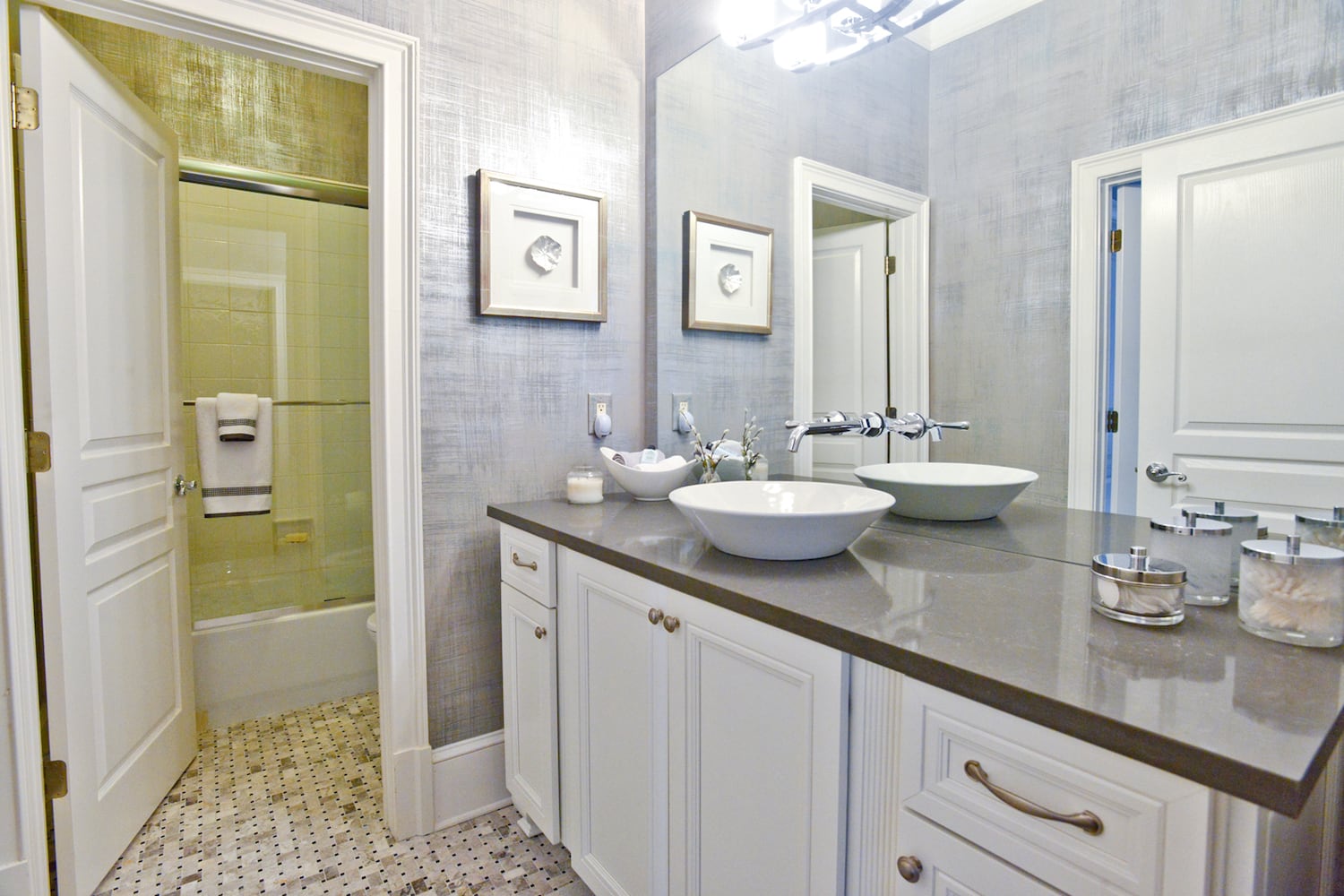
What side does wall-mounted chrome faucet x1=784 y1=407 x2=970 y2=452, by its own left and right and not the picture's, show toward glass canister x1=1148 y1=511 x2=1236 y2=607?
left

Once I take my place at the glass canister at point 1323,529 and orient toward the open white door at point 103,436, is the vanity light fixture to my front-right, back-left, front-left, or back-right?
front-right

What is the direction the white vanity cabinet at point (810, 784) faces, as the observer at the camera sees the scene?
facing the viewer and to the left of the viewer

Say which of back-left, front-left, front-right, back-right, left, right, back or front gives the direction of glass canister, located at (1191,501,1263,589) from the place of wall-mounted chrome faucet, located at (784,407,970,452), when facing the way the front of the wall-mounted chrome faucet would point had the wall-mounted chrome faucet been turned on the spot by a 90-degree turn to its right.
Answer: back

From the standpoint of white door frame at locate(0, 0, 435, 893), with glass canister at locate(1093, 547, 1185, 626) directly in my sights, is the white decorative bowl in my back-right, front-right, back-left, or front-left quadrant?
front-left

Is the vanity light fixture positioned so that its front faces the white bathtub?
no

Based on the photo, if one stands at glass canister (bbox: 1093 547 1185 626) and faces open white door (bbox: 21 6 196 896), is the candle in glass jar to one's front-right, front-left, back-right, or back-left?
front-right

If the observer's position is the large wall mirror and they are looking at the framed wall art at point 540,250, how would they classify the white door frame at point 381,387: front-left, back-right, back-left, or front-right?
front-left

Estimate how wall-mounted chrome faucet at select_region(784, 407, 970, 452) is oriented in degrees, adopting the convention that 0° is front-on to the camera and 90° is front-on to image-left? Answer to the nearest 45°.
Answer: approximately 45°

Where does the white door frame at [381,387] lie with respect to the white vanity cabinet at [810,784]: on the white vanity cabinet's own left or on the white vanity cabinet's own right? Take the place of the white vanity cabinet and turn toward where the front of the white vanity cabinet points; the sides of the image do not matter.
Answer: on the white vanity cabinet's own right

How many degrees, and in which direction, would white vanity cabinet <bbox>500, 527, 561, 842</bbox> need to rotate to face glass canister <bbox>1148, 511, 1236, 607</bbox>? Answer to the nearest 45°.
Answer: approximately 90° to its left

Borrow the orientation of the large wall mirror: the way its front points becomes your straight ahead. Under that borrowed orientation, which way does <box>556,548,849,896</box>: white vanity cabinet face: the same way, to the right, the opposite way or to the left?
the same way

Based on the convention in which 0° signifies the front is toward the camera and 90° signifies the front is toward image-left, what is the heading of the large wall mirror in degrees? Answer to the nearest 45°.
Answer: approximately 45°

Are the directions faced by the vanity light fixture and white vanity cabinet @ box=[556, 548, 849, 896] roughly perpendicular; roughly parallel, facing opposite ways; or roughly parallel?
roughly parallel
